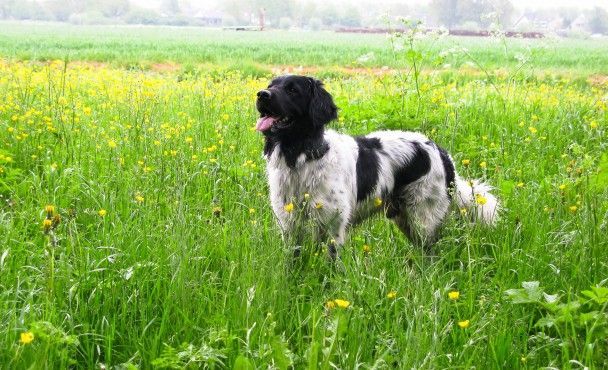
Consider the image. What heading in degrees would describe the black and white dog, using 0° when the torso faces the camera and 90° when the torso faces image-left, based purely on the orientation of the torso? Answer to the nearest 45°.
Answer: approximately 45°
